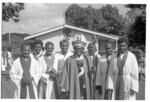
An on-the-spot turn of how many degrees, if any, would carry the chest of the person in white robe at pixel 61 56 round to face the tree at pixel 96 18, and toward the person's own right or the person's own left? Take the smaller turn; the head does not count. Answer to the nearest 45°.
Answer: approximately 135° to the person's own left

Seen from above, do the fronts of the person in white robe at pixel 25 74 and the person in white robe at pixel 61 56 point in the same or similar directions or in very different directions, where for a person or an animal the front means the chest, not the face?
same or similar directions

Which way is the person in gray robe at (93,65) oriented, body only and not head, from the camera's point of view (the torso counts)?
toward the camera

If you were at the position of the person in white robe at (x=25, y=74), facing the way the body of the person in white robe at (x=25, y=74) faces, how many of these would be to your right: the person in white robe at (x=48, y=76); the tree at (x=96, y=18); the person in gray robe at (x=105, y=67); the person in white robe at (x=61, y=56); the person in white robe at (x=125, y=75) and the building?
0

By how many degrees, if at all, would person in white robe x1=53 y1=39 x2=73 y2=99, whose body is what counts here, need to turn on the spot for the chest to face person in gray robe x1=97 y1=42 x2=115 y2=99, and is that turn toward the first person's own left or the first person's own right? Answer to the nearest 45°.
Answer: approximately 90° to the first person's own left

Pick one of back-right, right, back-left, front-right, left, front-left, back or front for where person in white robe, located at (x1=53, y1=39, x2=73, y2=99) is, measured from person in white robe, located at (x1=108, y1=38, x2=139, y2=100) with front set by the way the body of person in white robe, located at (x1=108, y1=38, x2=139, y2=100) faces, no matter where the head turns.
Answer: front-right

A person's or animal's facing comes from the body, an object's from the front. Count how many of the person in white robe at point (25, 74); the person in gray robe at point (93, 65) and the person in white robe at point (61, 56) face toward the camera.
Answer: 3

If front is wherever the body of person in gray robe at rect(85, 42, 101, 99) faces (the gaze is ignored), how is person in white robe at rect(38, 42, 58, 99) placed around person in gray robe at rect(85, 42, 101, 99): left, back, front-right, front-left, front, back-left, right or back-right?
right

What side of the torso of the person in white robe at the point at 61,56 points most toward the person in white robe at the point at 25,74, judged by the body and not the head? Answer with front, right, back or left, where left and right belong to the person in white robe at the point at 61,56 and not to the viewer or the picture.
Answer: right

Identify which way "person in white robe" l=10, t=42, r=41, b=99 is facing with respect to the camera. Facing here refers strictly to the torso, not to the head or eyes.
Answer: toward the camera

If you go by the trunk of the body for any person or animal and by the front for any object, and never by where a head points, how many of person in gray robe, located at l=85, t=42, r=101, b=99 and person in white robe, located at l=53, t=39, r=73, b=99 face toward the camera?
2

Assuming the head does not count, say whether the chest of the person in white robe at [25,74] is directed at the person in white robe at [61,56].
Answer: no

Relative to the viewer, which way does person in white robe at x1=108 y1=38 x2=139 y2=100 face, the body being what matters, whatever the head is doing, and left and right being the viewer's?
facing the viewer and to the left of the viewer
